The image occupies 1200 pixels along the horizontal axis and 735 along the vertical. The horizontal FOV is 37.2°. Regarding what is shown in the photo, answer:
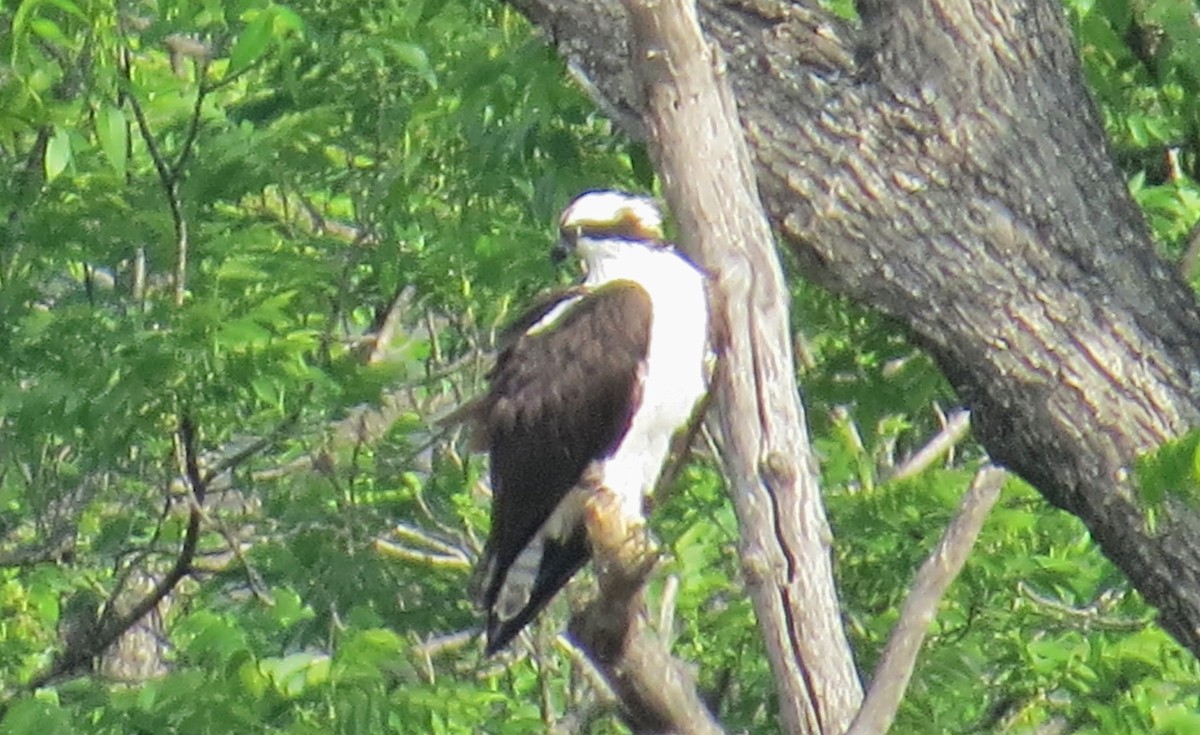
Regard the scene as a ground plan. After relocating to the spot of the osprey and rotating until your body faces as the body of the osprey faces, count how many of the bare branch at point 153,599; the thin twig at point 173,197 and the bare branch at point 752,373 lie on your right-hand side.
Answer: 1

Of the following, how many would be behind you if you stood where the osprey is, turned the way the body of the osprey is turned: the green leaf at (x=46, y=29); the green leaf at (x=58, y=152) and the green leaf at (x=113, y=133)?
3

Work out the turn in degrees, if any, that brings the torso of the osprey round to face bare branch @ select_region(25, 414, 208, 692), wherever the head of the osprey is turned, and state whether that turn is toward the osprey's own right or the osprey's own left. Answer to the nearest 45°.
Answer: approximately 135° to the osprey's own left

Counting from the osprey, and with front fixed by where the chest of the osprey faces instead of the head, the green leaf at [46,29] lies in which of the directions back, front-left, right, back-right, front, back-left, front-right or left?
back

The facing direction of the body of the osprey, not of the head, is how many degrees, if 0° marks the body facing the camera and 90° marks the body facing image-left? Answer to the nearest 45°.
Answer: approximately 270°

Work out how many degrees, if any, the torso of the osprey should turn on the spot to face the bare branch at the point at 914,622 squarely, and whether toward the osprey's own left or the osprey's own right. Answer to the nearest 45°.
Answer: approximately 90° to the osprey's own right
